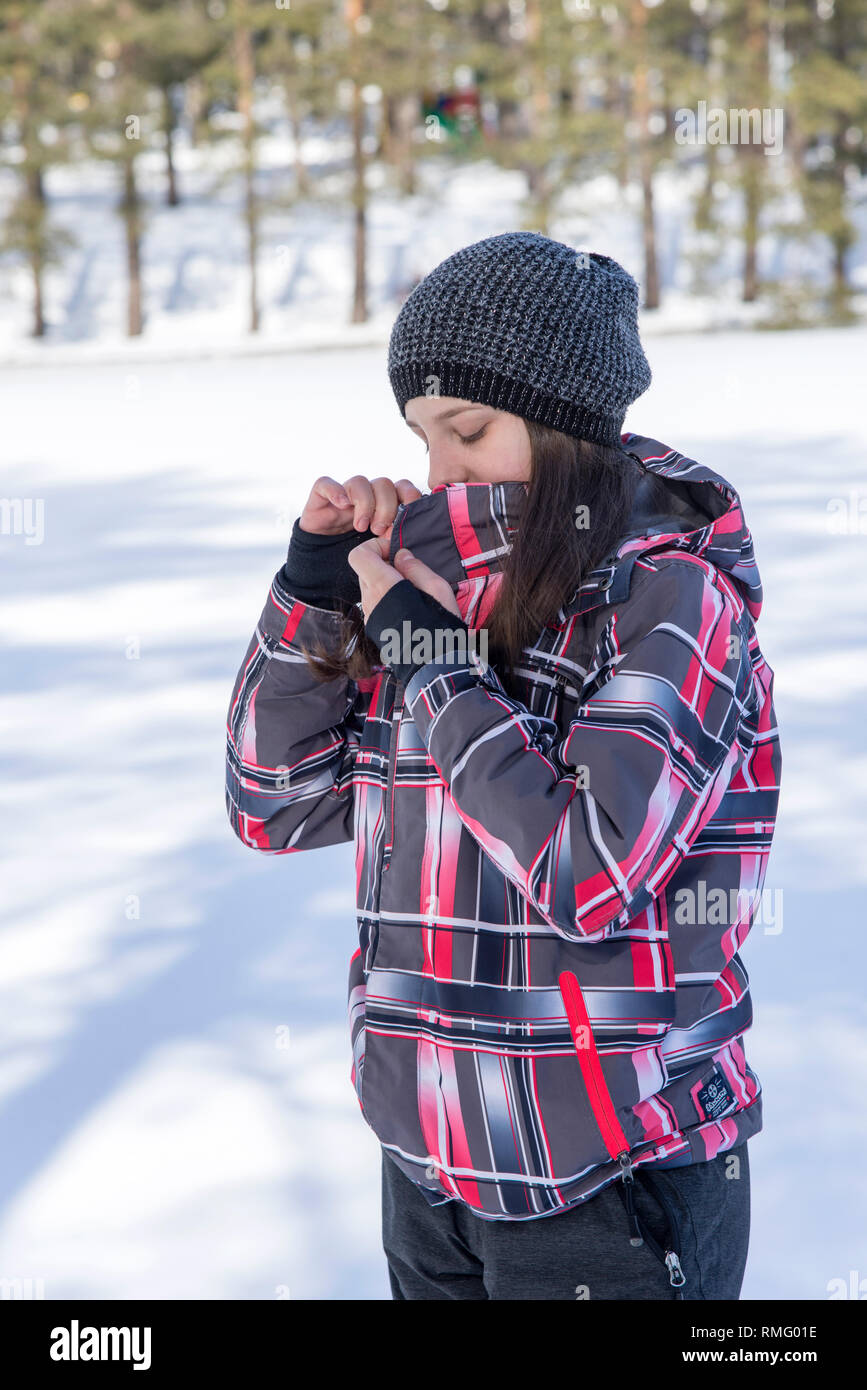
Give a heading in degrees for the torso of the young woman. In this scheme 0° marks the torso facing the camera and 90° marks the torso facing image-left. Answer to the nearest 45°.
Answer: approximately 45°

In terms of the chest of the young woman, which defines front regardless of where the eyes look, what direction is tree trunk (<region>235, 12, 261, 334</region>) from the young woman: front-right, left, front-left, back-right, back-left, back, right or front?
back-right

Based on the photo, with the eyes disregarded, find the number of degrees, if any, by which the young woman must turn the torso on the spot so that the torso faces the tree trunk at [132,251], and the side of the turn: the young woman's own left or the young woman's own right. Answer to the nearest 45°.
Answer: approximately 135° to the young woman's own right

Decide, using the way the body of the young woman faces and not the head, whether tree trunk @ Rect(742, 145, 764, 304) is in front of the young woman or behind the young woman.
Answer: behind

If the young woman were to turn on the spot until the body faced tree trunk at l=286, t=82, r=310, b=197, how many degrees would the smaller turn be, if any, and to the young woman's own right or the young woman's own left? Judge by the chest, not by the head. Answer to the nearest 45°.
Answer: approximately 135° to the young woman's own right

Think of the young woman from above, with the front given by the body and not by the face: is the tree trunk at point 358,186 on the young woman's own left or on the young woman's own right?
on the young woman's own right

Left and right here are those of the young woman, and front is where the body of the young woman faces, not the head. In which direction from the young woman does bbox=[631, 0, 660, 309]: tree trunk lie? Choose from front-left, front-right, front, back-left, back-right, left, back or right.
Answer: back-right

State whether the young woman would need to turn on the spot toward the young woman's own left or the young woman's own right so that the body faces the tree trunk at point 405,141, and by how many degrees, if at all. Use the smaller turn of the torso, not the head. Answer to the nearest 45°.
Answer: approximately 135° to the young woman's own right
